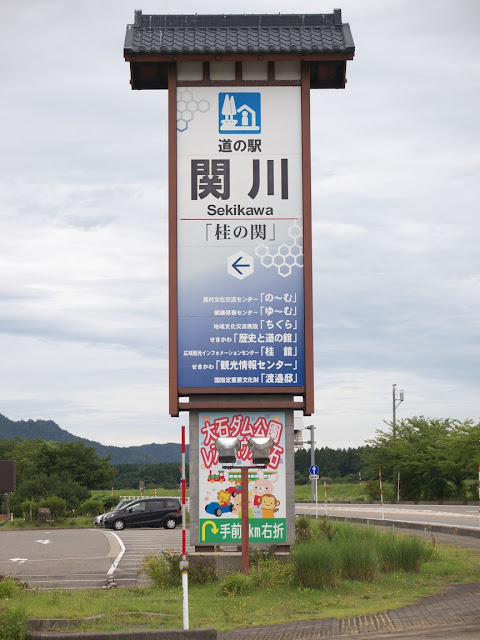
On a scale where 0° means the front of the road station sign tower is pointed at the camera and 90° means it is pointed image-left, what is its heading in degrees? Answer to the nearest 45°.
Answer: approximately 0°
